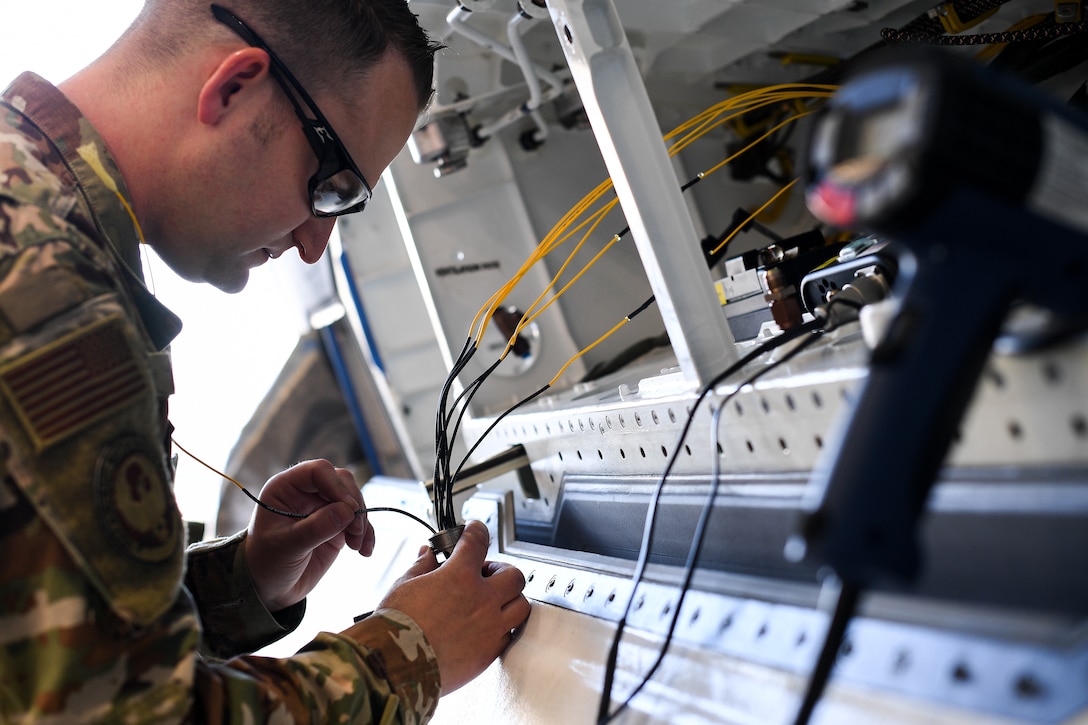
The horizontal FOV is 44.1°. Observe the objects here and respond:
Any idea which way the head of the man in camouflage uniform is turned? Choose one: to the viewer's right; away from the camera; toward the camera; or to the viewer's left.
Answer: to the viewer's right

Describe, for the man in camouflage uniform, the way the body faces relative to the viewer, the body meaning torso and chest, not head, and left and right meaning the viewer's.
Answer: facing to the right of the viewer
